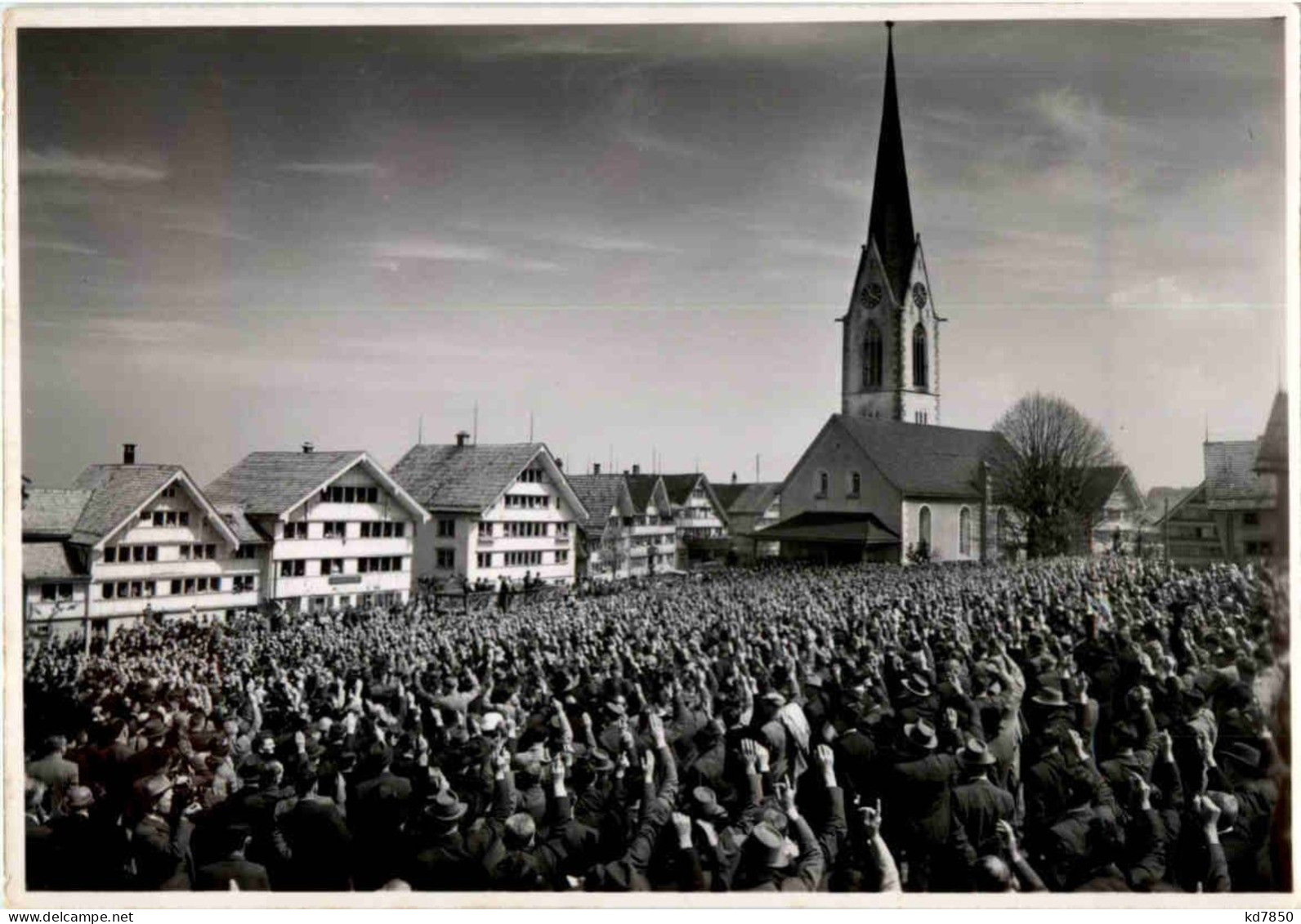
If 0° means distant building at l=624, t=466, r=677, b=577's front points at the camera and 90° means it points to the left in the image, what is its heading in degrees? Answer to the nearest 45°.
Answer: approximately 315°

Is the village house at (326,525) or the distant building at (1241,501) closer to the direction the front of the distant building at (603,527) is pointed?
the distant building

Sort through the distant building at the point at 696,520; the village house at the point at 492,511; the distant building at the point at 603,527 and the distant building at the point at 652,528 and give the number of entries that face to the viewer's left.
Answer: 0

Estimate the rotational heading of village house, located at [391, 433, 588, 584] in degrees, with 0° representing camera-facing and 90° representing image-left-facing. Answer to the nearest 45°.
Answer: approximately 315°

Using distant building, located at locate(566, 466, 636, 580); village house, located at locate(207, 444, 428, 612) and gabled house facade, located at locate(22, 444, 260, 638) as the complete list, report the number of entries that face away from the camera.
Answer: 0

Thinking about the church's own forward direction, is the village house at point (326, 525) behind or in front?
in front

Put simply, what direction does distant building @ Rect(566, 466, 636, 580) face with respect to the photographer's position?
facing the viewer and to the right of the viewer

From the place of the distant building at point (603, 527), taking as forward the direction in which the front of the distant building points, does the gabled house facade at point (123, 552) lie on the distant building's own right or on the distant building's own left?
on the distant building's own right

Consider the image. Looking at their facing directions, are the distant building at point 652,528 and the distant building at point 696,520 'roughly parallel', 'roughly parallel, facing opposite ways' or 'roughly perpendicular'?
roughly parallel

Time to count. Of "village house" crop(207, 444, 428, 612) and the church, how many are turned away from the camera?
0
